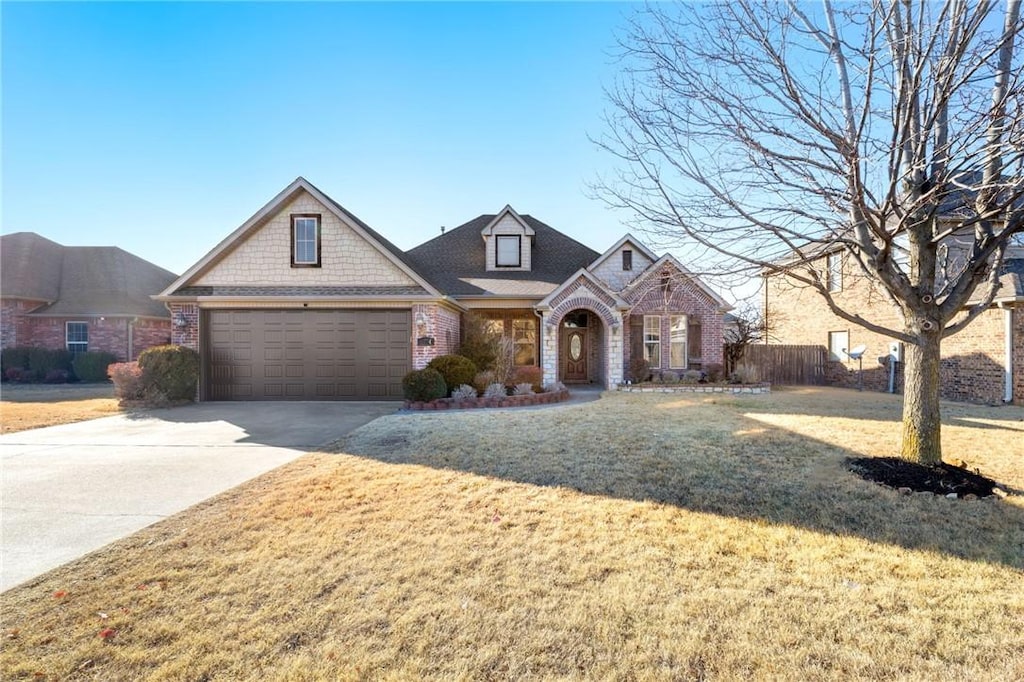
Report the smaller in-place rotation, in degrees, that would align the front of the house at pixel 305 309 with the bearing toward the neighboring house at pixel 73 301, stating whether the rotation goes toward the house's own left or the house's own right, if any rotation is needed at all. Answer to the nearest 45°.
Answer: approximately 135° to the house's own right

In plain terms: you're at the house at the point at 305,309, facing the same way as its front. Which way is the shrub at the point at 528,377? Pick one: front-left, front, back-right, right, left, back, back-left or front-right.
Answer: left

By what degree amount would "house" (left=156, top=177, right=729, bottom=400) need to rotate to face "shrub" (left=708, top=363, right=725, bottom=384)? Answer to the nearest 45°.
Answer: approximately 90° to its left

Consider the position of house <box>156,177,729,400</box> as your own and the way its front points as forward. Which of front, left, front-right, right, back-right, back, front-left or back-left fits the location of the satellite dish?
left

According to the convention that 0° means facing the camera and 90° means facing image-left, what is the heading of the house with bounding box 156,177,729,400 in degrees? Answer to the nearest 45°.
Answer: approximately 0°

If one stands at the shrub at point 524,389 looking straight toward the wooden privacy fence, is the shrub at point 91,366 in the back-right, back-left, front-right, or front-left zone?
back-left

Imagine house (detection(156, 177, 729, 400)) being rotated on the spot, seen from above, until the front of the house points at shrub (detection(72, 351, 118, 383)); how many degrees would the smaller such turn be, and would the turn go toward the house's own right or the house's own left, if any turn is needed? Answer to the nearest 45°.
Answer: approximately 135° to the house's own right

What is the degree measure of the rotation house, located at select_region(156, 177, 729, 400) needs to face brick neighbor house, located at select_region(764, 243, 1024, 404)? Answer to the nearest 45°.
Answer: approximately 90° to its left

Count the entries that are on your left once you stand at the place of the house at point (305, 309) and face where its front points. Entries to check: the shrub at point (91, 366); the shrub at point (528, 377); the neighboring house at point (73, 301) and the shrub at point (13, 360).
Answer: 1

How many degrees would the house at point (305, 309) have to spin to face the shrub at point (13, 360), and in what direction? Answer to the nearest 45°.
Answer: approximately 135° to its right

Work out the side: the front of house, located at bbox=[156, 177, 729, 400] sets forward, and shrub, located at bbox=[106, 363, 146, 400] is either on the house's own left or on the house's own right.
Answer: on the house's own right

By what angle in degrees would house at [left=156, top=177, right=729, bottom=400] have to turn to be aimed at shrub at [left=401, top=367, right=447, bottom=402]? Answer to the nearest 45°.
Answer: approximately 45° to its left
